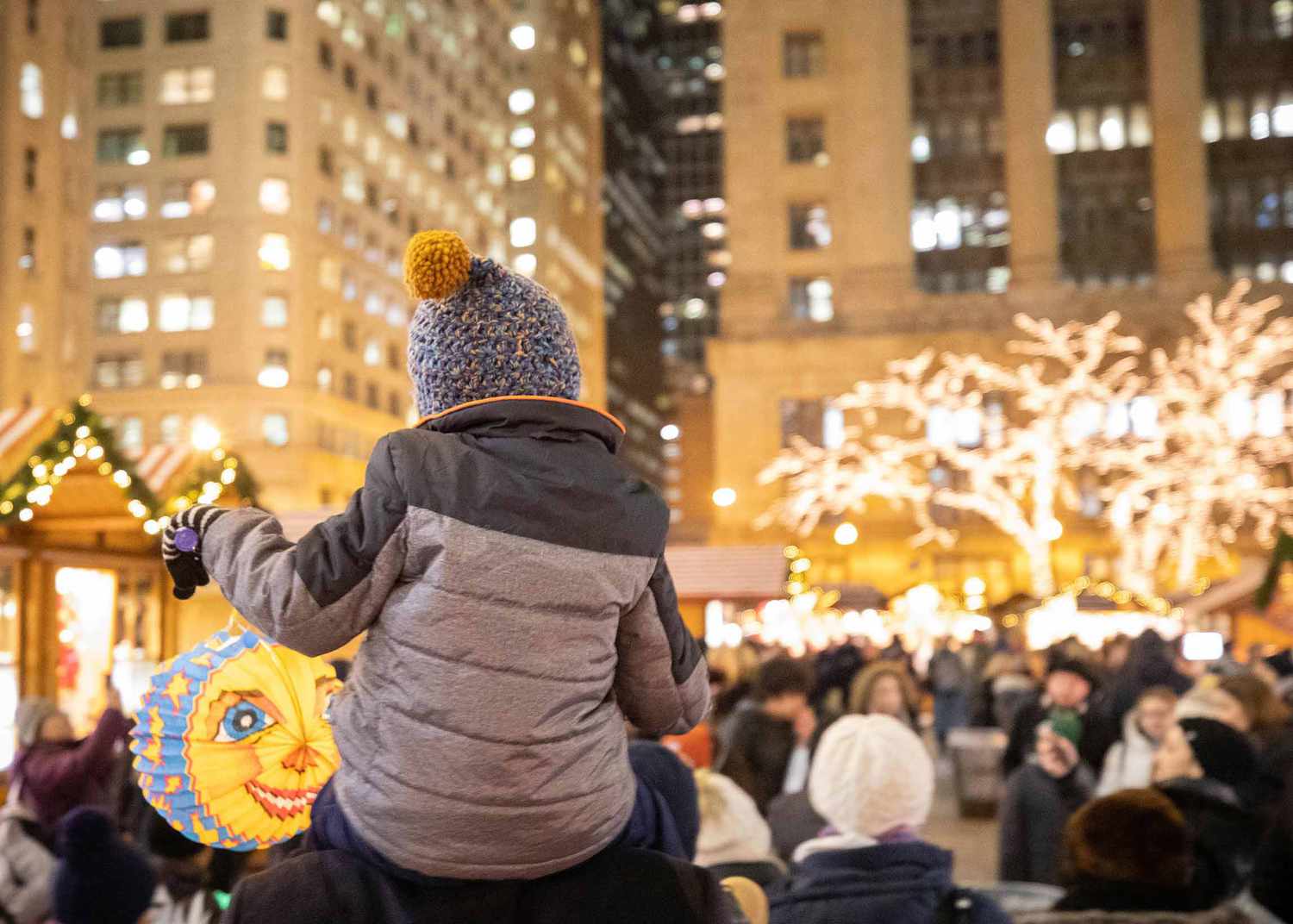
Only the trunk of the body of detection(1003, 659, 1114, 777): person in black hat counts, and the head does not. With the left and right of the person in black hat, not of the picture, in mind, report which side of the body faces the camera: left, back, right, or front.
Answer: front

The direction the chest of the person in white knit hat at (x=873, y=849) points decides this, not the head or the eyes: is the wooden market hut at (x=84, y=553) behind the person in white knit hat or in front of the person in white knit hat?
in front

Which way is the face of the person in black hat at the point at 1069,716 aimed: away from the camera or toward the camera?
toward the camera

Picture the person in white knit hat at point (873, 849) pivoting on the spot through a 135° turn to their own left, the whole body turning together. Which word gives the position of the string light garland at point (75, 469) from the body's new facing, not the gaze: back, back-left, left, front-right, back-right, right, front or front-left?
right

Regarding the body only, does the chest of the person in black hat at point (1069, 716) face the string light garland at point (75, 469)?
no

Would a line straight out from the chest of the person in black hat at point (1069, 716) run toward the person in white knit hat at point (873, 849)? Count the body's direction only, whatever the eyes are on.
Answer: yes

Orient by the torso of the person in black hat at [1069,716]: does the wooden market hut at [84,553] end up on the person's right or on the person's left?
on the person's right

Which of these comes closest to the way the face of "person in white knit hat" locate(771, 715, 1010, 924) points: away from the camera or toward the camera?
away from the camera

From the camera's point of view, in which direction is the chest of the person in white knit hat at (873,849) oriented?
away from the camera

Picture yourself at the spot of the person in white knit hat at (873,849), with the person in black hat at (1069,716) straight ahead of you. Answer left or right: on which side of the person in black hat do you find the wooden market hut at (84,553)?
left

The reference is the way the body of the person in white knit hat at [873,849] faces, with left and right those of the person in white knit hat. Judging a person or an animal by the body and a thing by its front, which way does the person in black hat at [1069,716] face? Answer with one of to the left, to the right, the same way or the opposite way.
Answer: the opposite way

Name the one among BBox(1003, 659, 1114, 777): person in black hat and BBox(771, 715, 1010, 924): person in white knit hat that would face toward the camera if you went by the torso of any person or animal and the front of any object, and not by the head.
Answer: the person in black hat

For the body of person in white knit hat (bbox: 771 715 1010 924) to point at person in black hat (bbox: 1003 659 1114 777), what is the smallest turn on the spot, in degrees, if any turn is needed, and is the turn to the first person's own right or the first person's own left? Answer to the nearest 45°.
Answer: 0° — they already face them

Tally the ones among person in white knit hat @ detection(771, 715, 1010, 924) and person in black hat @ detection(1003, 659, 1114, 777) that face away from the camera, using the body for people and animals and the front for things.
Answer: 1

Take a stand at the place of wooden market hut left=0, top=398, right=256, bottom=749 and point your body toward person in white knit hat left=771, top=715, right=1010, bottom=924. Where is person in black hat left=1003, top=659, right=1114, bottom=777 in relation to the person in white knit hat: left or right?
left
